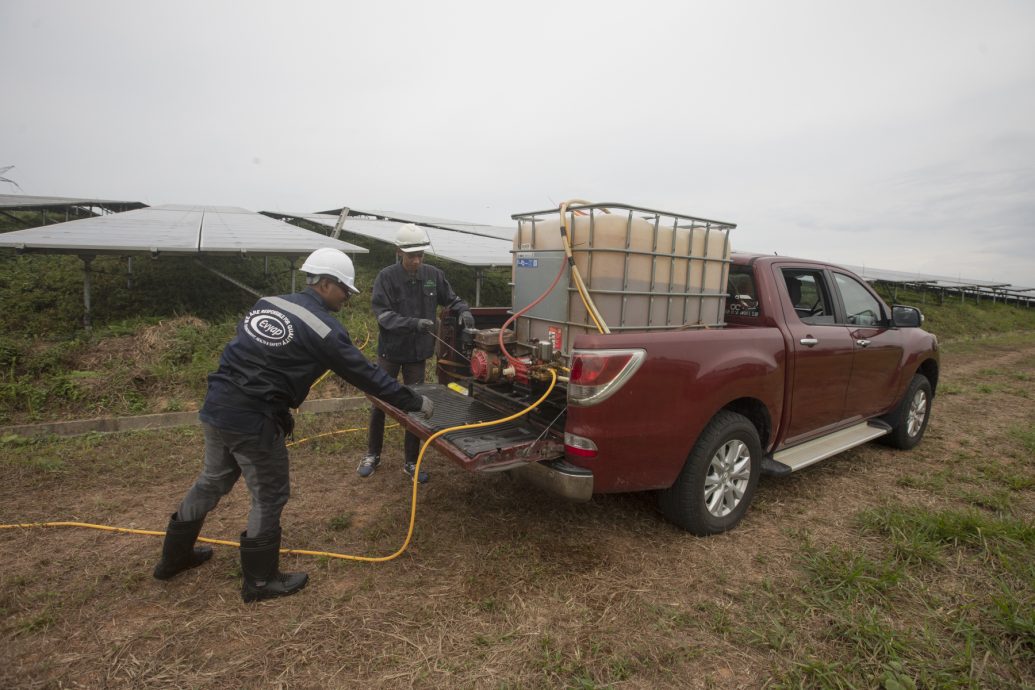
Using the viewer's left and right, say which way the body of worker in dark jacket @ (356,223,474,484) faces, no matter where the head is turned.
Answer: facing the viewer and to the right of the viewer

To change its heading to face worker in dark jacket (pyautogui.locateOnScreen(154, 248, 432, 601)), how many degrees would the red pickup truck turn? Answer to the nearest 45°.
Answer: approximately 180°

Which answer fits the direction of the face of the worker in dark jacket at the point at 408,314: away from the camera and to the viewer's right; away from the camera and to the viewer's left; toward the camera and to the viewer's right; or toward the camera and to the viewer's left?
toward the camera and to the viewer's right

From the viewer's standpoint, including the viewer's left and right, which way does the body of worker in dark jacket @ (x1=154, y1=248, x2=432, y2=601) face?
facing away from the viewer and to the right of the viewer

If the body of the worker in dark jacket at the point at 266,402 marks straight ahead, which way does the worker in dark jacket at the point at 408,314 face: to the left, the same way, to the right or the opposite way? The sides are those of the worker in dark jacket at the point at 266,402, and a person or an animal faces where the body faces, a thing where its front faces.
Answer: to the right

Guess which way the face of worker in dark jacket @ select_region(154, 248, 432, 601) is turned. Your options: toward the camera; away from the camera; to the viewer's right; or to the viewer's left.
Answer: to the viewer's right

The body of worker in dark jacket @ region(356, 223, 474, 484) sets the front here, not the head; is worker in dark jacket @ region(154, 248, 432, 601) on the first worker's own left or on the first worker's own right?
on the first worker's own right

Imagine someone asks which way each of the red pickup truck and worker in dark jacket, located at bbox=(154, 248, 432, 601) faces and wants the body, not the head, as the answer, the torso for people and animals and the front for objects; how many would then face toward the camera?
0
